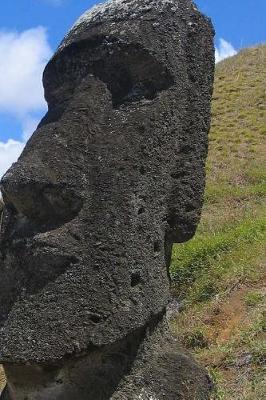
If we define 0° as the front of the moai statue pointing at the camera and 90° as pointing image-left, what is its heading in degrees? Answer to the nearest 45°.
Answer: approximately 45°
